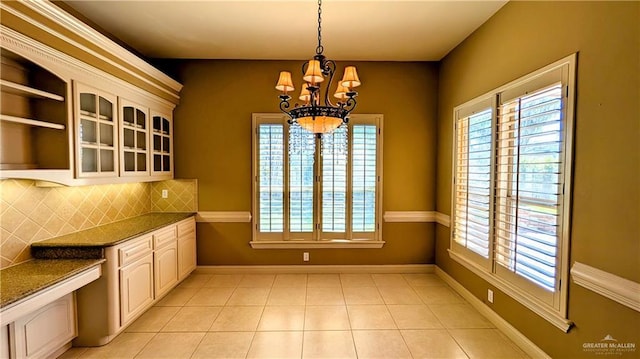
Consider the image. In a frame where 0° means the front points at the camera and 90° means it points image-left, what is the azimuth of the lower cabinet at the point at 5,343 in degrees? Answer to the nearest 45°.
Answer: approximately 270°

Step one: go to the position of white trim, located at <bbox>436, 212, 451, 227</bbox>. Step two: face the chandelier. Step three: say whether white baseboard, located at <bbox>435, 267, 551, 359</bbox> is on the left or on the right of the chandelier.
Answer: left

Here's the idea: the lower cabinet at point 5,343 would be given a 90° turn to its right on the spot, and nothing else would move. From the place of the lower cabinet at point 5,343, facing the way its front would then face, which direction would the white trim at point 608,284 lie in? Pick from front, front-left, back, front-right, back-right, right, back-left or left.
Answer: front-left

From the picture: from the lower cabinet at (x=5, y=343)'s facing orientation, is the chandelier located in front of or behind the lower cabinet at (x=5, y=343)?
in front

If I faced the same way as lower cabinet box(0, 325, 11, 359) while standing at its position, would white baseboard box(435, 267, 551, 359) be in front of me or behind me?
in front

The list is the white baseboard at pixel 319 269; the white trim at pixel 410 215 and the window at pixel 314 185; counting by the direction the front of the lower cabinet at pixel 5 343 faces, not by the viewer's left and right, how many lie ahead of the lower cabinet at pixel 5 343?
3

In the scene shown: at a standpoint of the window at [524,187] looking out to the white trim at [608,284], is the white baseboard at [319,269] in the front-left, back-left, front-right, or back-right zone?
back-right
